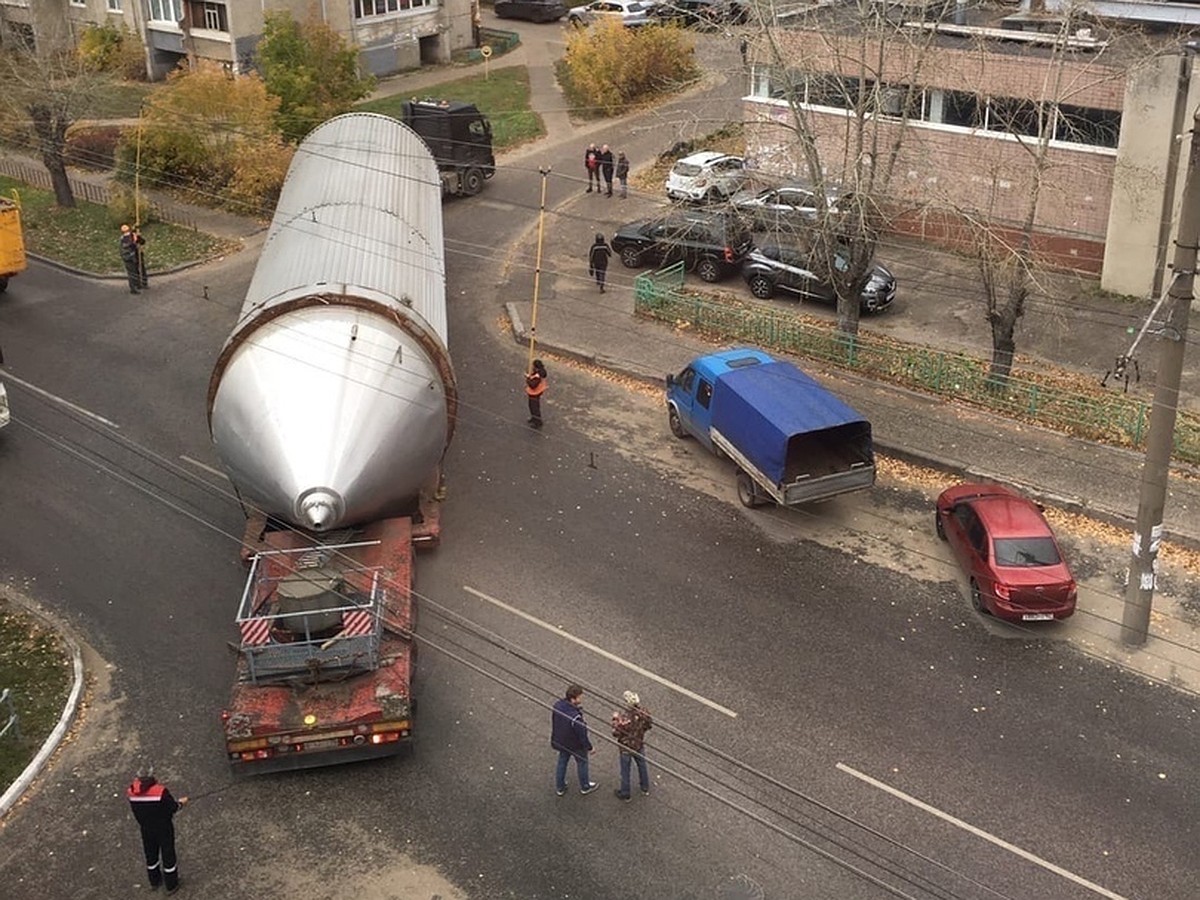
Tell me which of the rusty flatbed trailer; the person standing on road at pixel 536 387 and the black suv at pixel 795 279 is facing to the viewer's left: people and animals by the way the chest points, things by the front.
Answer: the person standing on road

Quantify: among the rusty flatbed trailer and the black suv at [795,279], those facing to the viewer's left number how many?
0

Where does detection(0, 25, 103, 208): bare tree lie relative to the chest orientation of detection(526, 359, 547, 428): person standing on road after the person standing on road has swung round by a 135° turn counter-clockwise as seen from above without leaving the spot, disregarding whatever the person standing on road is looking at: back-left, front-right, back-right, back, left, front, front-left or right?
back

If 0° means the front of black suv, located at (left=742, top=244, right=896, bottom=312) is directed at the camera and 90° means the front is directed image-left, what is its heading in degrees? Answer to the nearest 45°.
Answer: approximately 315°

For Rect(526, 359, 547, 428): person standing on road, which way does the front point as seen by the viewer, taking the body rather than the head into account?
to the viewer's left

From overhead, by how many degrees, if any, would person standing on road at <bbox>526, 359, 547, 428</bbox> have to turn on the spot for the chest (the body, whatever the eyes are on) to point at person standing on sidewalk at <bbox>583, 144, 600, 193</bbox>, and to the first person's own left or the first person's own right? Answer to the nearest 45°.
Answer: approximately 90° to the first person's own right

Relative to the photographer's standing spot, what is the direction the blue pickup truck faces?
facing away from the viewer and to the left of the viewer

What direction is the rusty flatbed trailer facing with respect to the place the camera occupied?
facing away from the viewer
